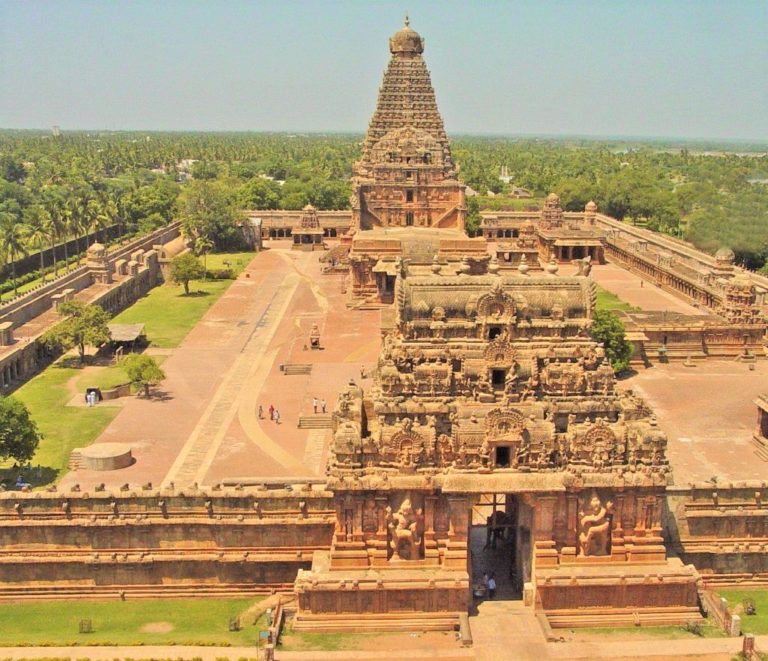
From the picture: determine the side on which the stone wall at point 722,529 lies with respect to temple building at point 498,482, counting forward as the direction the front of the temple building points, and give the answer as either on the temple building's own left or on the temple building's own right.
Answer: on the temple building's own left

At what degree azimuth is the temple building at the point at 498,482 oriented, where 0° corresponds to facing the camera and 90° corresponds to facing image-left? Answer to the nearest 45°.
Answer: approximately 0°

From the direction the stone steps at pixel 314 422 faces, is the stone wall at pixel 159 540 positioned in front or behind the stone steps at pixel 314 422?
in front

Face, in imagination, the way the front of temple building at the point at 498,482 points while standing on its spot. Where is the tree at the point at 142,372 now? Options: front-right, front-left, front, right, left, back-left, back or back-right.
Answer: back-right

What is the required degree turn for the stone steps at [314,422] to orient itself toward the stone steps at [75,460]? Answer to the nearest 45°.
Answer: approximately 45° to its right

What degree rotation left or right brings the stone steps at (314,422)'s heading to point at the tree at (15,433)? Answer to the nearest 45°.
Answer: approximately 45° to its right

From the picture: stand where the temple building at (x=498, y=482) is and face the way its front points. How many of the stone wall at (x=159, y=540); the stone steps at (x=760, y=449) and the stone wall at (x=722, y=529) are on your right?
1
